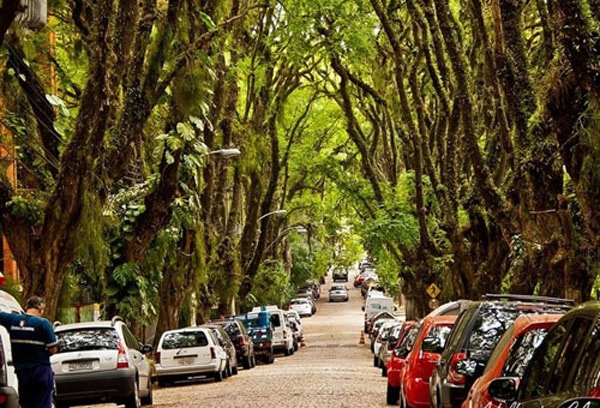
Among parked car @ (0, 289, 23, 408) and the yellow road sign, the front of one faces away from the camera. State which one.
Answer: the parked car

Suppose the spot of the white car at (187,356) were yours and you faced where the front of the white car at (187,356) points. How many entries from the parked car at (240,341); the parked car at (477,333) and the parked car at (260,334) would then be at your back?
1

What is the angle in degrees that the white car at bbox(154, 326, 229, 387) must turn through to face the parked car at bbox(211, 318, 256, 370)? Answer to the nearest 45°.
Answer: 0° — it already faces it

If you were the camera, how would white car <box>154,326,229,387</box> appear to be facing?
facing away from the viewer

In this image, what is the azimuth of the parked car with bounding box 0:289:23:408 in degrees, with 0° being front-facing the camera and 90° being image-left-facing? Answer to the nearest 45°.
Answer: approximately 180°

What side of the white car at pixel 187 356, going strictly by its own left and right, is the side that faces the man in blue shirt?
back

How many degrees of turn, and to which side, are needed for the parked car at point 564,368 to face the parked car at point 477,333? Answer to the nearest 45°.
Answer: approximately 45° to its right

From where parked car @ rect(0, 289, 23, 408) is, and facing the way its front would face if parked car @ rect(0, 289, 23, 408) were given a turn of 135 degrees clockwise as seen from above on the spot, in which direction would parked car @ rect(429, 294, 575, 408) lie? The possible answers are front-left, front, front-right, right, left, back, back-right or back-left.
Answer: front-left

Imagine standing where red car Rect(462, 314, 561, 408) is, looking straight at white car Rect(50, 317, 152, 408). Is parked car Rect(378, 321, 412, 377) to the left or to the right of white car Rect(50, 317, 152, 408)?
right

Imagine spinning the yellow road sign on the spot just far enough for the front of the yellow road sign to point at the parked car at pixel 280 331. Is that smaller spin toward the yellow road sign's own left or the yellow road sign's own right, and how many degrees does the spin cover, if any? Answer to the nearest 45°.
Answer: approximately 135° to the yellow road sign's own right

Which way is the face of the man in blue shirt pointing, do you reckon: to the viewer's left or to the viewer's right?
to the viewer's right
